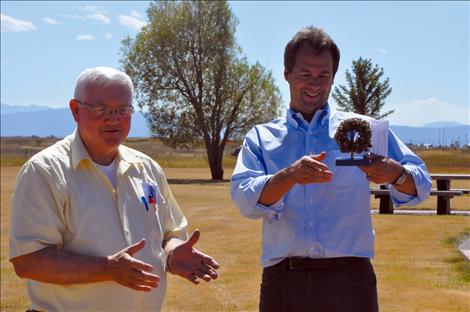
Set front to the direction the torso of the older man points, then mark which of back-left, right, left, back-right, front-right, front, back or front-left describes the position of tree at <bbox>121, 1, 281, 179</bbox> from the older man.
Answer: back-left

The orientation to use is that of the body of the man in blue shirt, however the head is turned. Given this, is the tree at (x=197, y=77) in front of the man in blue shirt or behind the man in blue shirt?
behind

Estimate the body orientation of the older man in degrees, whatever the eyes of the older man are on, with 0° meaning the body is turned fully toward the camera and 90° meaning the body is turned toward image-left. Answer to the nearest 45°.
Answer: approximately 315°

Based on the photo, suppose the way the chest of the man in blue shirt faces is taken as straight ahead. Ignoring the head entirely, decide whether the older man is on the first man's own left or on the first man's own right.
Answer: on the first man's own right

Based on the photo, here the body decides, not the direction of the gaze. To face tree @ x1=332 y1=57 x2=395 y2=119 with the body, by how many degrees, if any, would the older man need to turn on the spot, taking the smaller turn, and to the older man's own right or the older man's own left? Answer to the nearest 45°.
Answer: approximately 90° to the older man's own left

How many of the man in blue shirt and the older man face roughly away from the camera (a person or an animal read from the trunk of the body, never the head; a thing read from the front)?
0

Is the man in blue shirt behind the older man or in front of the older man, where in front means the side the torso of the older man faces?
in front

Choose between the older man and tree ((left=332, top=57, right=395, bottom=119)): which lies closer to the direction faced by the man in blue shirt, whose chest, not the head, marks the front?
the older man

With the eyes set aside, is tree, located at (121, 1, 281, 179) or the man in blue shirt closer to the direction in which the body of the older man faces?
the man in blue shirt

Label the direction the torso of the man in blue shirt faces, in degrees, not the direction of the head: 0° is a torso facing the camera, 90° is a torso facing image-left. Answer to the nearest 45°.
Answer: approximately 0°

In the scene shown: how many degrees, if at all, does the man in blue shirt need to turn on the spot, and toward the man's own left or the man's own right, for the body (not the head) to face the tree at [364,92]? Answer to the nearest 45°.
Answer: approximately 180°
